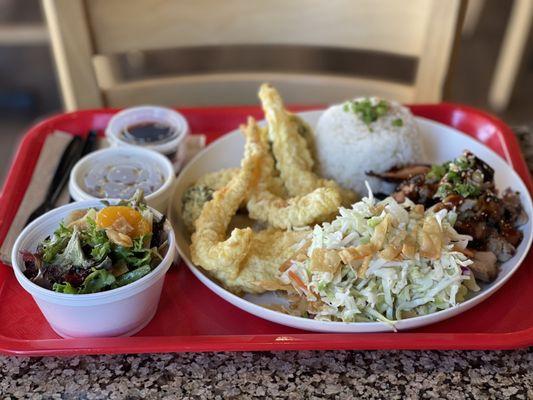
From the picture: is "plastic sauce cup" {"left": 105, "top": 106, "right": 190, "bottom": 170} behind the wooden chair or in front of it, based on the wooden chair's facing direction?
in front

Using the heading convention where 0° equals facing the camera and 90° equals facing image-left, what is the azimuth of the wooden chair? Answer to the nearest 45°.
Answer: approximately 0°

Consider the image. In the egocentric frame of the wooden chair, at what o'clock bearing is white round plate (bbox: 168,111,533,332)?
The white round plate is roughly at 11 o'clock from the wooden chair.

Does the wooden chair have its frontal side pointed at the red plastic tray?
yes

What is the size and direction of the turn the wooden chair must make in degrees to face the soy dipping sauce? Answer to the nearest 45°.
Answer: approximately 45° to its right
